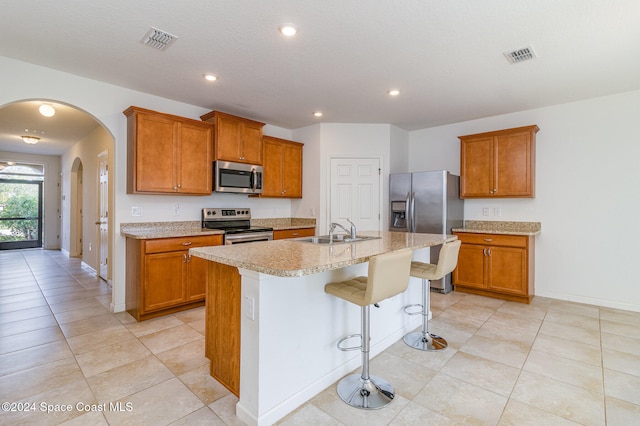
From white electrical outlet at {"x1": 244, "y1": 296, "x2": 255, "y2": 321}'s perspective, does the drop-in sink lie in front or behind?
behind

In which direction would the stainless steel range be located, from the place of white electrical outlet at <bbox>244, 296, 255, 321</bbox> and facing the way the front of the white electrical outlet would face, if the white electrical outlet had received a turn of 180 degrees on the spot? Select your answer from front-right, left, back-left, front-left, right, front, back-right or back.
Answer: front-left

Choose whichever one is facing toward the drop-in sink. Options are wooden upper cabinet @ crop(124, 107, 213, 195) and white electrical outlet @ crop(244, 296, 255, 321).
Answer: the wooden upper cabinet

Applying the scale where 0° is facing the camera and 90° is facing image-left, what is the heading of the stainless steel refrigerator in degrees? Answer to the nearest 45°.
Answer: approximately 45°

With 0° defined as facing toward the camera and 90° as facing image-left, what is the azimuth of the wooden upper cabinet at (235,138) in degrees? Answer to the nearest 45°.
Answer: approximately 315°

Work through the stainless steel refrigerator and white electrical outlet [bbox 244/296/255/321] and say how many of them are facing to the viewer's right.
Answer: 0

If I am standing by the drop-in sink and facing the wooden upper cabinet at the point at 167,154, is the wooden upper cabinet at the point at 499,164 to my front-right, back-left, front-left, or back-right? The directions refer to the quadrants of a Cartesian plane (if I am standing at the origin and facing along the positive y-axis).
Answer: back-right
